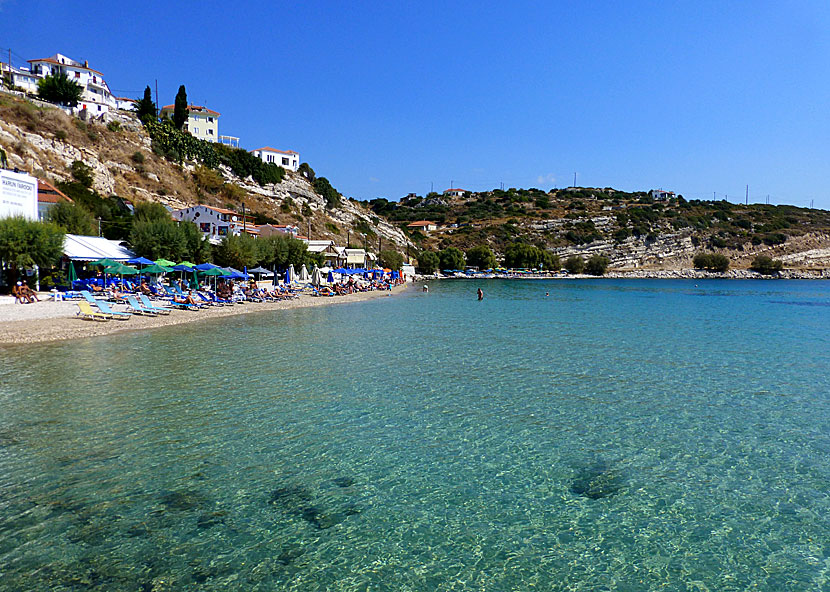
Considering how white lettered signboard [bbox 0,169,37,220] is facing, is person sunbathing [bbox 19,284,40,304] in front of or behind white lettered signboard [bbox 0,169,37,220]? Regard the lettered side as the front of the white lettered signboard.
in front

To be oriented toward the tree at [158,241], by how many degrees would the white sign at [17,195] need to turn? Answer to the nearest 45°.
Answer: approximately 45° to its left

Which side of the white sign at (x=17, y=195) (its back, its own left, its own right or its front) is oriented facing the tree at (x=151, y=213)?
left

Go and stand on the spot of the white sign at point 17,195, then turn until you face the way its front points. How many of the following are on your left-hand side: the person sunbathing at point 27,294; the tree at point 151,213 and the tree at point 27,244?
1

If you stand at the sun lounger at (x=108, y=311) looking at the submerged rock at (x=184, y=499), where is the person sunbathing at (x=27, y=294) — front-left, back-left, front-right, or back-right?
back-right

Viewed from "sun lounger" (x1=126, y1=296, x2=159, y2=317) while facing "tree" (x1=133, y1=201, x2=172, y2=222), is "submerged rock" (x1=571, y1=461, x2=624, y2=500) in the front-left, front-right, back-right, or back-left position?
back-right

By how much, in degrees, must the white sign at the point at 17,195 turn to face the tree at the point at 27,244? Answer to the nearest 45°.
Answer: approximately 45° to its right

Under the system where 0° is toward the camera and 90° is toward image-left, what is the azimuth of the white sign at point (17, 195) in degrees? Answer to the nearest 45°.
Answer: approximately 315°

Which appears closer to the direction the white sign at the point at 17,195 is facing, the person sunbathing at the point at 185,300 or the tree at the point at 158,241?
the person sunbathing
